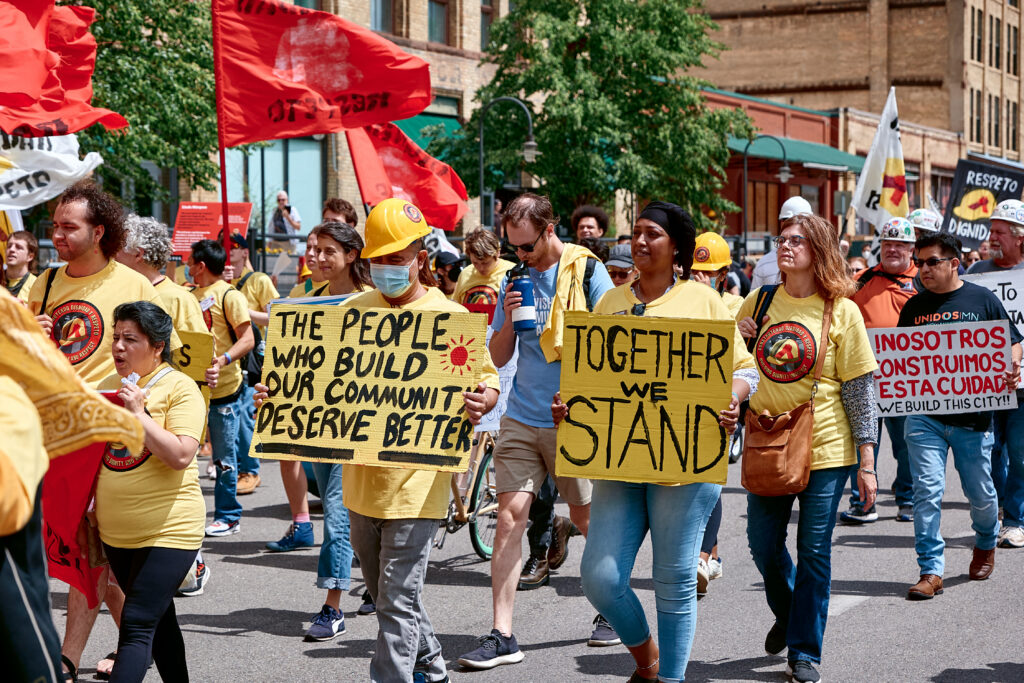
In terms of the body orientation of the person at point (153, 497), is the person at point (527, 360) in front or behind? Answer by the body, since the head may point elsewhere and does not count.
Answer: behind

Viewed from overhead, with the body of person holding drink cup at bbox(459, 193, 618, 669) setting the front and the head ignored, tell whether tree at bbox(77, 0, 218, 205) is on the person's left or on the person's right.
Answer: on the person's right

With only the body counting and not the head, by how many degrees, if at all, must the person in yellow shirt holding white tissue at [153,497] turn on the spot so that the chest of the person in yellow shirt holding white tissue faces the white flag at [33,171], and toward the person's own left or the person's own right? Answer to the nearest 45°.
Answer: approximately 135° to the person's own right

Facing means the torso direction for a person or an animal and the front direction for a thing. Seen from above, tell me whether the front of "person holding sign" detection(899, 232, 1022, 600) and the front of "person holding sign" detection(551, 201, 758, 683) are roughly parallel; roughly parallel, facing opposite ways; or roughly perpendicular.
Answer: roughly parallel

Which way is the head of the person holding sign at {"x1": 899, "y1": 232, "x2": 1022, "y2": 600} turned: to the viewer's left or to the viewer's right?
to the viewer's left

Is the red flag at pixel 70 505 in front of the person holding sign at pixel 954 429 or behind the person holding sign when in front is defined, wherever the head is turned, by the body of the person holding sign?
in front

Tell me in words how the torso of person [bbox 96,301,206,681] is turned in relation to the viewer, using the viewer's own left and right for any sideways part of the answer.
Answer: facing the viewer and to the left of the viewer

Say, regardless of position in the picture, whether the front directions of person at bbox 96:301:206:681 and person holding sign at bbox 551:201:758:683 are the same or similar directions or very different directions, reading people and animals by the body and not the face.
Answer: same or similar directions

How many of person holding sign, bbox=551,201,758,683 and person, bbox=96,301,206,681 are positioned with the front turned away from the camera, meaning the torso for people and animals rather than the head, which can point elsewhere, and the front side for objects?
0

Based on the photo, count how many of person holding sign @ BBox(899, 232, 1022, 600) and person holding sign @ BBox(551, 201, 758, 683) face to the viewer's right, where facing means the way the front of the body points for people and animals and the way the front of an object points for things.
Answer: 0

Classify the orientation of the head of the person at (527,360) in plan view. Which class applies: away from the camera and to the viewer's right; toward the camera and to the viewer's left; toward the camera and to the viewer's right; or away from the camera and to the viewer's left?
toward the camera and to the viewer's left

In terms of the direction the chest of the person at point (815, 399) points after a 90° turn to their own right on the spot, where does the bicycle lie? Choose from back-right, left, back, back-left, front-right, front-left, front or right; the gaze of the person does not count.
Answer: front
